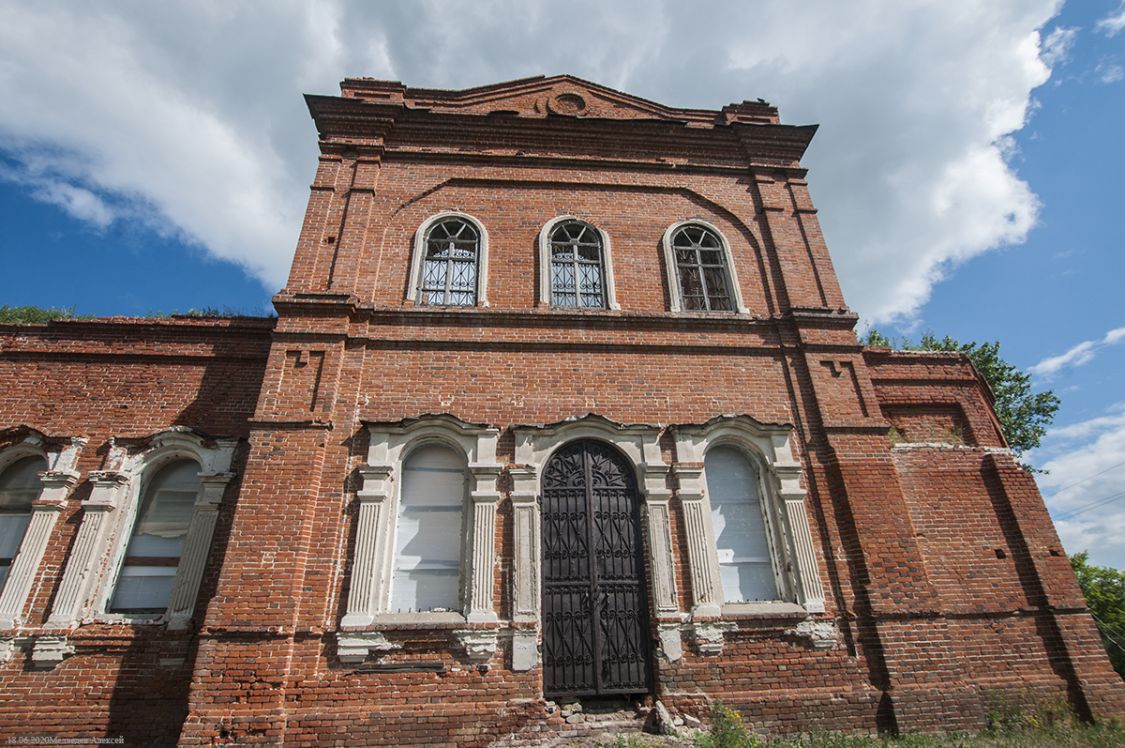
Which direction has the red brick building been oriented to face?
toward the camera

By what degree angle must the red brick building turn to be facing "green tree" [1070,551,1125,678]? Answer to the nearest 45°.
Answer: approximately 135° to its left
